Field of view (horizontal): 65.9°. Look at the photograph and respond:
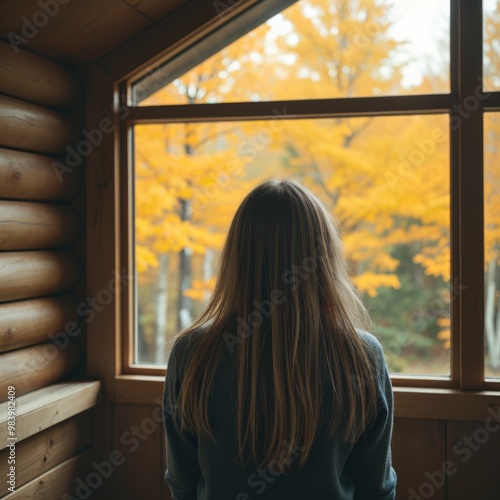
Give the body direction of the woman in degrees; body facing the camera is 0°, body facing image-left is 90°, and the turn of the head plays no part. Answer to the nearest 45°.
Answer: approximately 180°

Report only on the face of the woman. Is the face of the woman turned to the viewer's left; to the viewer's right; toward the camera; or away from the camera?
away from the camera

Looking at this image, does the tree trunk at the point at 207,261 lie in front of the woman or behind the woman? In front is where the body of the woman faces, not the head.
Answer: in front

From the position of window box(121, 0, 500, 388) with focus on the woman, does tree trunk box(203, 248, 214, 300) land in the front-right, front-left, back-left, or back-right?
back-right

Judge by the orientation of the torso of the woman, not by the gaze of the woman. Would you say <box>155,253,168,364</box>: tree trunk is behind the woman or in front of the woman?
in front

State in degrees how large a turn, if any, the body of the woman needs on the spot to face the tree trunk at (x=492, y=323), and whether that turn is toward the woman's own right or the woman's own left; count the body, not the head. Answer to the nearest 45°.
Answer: approximately 45° to the woman's own right

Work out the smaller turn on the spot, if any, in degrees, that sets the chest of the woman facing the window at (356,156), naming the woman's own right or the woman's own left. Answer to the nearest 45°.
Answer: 0° — they already face it
